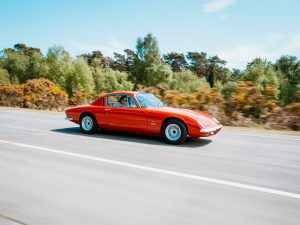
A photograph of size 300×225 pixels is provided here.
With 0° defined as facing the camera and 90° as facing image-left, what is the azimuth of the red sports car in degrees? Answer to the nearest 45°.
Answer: approximately 315°
